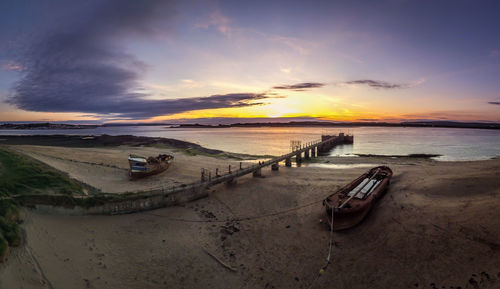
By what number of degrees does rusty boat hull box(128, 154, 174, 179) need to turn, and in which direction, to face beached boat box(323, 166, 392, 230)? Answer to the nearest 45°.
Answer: approximately 45° to its right

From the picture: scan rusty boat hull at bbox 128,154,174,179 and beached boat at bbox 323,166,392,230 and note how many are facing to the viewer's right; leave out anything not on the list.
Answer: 1

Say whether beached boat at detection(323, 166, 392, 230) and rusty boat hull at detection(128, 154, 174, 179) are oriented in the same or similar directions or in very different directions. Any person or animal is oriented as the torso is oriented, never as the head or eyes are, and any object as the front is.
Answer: same or similar directions

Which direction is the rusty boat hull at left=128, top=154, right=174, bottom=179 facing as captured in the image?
to the viewer's right
